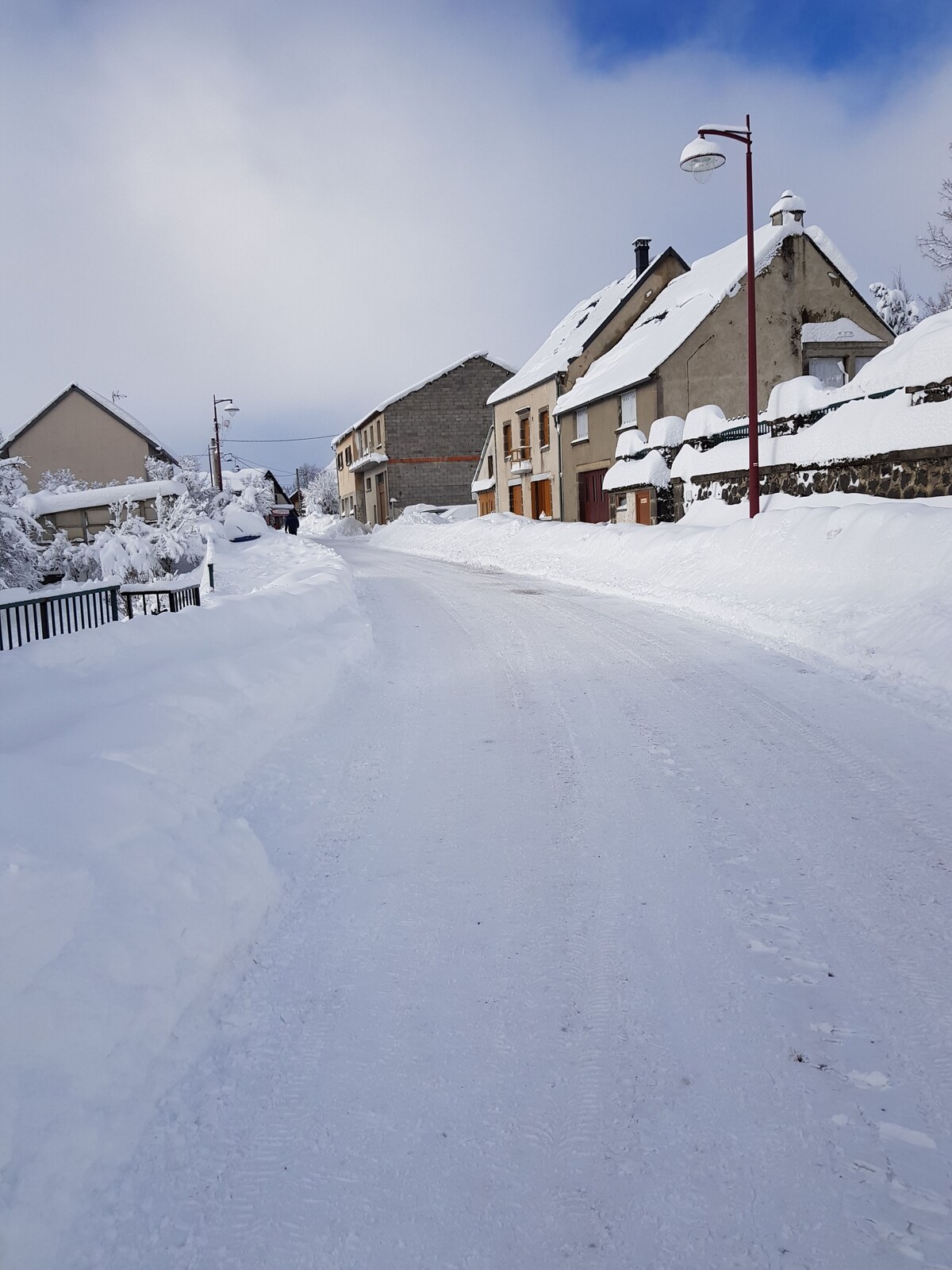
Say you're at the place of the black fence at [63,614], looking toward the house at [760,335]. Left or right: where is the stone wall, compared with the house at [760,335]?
right

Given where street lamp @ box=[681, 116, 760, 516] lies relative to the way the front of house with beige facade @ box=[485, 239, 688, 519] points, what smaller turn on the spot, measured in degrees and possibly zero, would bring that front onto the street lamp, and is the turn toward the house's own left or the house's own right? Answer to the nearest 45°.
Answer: approximately 45° to the house's own left

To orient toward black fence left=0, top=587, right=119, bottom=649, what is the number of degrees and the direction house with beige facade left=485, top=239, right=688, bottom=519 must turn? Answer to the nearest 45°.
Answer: approximately 45° to its left

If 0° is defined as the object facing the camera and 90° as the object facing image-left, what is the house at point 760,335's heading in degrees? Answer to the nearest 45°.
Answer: approximately 45°

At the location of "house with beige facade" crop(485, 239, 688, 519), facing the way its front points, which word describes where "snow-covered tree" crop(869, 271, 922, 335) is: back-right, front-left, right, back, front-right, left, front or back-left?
back

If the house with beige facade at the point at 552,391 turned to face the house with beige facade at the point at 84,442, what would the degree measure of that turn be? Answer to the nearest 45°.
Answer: approximately 45° to its right

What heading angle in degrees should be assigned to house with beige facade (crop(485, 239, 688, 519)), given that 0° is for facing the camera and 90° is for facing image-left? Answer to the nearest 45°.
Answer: approximately 45°

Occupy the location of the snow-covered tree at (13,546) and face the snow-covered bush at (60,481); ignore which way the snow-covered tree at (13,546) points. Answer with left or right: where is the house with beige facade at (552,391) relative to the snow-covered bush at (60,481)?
right
